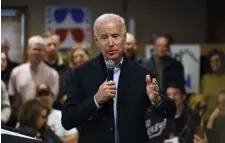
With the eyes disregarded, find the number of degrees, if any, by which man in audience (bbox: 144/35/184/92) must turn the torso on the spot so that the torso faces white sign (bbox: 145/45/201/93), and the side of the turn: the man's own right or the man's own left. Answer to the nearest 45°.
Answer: approximately 135° to the man's own right

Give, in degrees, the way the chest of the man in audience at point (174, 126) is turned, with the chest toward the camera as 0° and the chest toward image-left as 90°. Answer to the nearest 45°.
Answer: approximately 45°

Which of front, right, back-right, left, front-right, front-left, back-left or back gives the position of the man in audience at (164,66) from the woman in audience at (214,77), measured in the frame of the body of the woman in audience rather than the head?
front-right

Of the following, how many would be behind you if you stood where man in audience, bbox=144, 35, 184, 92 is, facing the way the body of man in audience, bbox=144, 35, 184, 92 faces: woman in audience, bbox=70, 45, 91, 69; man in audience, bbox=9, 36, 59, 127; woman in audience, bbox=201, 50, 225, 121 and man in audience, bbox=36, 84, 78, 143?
1

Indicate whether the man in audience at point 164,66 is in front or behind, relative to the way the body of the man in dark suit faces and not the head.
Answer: behind

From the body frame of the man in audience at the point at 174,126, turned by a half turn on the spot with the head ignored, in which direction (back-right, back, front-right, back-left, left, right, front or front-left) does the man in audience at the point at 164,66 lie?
front-left

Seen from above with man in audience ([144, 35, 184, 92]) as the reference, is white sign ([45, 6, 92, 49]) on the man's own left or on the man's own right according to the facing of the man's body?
on the man's own right
